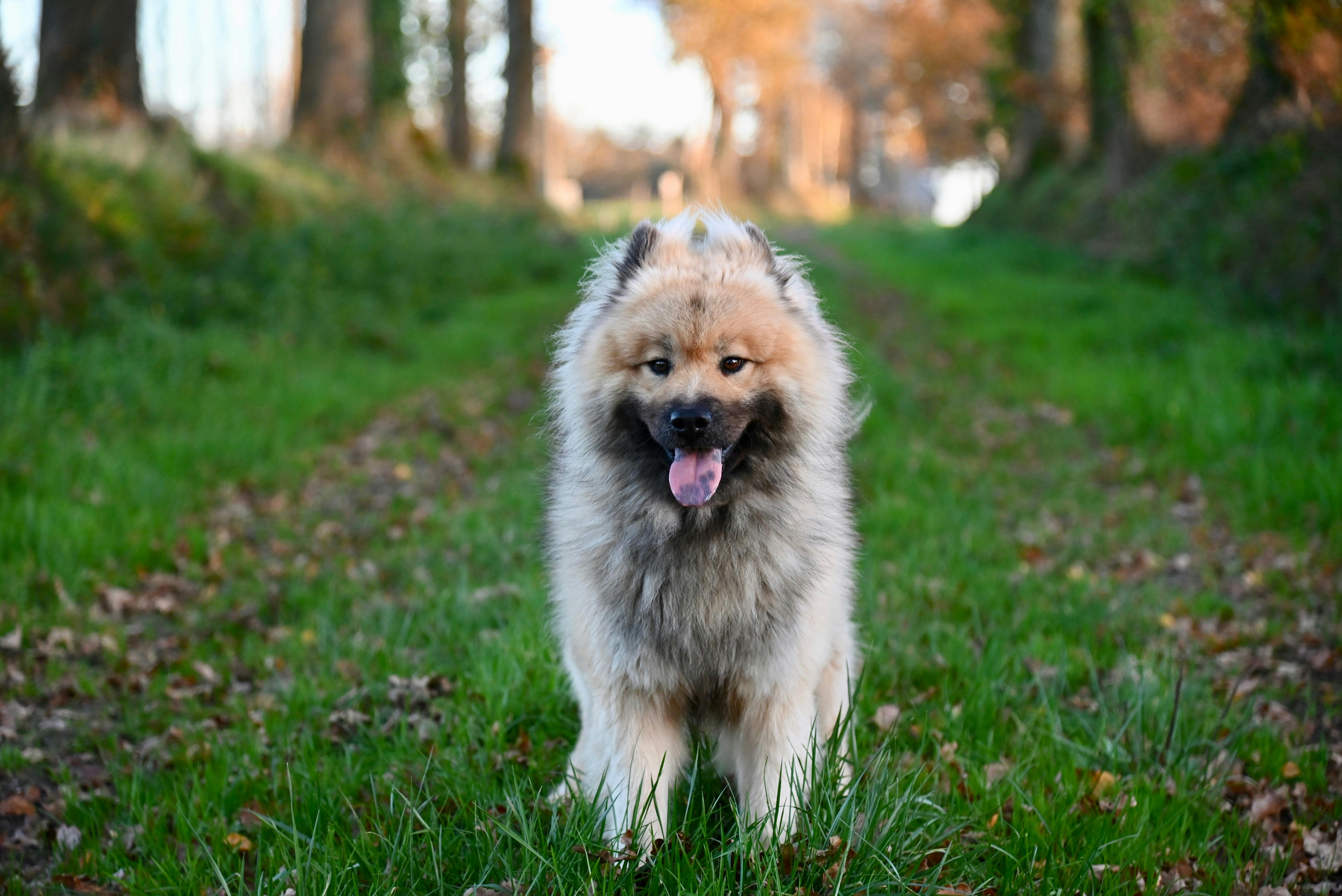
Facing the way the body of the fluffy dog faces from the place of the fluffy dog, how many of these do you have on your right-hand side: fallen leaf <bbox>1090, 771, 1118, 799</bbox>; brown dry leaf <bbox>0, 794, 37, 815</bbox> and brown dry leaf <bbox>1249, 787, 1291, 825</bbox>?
1

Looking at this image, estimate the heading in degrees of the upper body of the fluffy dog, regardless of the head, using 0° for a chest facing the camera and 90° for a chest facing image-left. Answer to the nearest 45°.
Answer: approximately 0°

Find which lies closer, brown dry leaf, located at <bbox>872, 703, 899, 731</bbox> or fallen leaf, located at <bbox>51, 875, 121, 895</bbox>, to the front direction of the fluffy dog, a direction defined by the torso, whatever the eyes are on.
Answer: the fallen leaf

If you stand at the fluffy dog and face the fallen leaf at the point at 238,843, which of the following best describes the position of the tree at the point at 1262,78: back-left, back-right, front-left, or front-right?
back-right

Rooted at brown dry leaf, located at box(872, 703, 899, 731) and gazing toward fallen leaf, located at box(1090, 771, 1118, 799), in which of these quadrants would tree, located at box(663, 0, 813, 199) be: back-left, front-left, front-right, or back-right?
back-left

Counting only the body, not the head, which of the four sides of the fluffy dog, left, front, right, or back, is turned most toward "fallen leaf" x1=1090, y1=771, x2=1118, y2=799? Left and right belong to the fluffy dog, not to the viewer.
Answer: left

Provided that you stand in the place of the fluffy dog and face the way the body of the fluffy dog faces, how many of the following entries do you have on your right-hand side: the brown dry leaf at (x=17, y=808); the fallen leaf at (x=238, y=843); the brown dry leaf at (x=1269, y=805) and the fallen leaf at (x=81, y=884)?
3

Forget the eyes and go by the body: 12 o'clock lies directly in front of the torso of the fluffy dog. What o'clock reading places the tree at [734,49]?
The tree is roughly at 6 o'clock from the fluffy dog.

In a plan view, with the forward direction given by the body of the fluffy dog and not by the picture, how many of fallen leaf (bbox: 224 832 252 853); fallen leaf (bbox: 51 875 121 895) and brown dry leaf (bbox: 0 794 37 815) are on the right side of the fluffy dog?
3

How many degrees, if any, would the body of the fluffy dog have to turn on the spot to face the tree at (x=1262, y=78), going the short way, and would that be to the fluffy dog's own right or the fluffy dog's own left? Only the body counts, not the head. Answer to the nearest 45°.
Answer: approximately 135° to the fluffy dog's own left

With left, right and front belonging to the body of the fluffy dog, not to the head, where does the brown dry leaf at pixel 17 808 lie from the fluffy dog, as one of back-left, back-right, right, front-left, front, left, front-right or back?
right

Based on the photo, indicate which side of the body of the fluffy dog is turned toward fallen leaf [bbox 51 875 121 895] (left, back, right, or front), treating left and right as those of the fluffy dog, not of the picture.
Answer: right

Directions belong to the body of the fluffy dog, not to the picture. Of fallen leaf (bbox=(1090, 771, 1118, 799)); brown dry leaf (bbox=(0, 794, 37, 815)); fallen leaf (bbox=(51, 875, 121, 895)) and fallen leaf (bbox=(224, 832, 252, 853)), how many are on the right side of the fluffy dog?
3

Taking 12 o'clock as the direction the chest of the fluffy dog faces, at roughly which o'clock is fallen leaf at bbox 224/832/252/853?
The fallen leaf is roughly at 3 o'clock from the fluffy dog.

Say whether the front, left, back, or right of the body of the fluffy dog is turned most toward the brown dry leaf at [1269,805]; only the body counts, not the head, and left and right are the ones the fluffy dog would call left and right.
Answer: left

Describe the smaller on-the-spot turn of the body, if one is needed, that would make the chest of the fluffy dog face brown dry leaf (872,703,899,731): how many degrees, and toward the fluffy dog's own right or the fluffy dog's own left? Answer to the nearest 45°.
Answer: approximately 135° to the fluffy dog's own left
